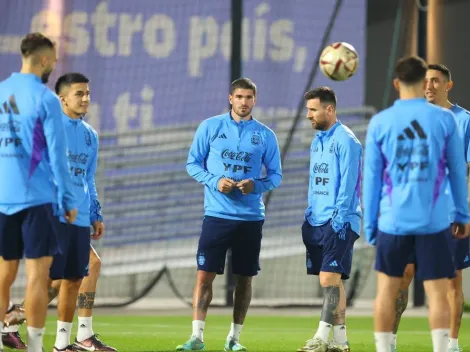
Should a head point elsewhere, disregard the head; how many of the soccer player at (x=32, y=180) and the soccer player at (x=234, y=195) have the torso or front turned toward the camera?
1

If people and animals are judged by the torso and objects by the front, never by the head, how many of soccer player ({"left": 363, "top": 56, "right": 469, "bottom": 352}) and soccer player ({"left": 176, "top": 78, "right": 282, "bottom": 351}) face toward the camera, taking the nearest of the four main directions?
1

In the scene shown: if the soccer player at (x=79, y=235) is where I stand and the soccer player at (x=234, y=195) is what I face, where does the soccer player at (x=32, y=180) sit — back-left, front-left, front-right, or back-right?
back-right

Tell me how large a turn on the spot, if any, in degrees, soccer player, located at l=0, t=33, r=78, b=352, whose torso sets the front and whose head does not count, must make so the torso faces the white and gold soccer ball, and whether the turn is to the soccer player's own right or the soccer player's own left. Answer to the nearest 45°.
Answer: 0° — they already face it

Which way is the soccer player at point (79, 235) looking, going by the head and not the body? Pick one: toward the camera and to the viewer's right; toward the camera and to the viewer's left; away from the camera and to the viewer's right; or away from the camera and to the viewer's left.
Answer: toward the camera and to the viewer's right

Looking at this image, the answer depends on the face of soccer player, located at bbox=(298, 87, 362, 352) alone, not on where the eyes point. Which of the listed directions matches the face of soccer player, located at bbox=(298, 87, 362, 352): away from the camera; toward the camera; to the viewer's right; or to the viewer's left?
to the viewer's left

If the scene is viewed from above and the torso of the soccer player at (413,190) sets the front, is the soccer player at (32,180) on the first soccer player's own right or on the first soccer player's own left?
on the first soccer player's own left

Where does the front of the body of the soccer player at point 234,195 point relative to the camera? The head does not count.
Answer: toward the camera

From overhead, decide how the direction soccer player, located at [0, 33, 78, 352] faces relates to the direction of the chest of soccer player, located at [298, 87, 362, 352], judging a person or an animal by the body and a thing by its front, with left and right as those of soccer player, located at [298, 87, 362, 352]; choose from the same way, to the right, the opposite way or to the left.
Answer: the opposite way

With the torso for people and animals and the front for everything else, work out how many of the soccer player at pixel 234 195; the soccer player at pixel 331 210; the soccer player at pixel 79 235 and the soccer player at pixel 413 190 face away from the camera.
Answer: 1

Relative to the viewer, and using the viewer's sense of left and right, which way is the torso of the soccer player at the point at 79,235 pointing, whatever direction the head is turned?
facing the viewer and to the right of the viewer

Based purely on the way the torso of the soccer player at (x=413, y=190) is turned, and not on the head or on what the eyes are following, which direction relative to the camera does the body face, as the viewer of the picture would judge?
away from the camera

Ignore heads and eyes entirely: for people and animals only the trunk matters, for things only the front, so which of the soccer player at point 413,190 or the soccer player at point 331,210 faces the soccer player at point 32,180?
the soccer player at point 331,210

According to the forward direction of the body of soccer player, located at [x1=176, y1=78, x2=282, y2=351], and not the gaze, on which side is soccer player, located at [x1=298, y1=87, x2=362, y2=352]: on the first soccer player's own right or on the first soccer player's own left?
on the first soccer player's own left

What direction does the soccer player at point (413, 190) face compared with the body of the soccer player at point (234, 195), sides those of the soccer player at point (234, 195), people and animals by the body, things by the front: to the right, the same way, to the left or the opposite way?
the opposite way

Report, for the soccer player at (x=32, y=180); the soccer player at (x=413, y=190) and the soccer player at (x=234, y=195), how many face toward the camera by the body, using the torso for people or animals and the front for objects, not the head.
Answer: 1
